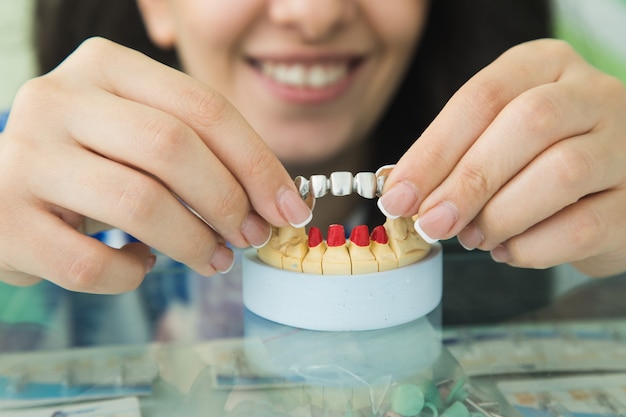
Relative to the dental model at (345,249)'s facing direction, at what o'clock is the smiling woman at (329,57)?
The smiling woman is roughly at 6 o'clock from the dental model.

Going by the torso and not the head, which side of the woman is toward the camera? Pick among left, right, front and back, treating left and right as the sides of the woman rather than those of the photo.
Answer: front

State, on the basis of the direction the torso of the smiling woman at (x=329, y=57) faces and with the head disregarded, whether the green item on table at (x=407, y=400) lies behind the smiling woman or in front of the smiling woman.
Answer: in front

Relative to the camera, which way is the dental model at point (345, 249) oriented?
toward the camera

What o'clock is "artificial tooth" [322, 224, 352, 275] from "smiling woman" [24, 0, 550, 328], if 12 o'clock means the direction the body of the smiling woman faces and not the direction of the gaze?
The artificial tooth is roughly at 12 o'clock from the smiling woman.
